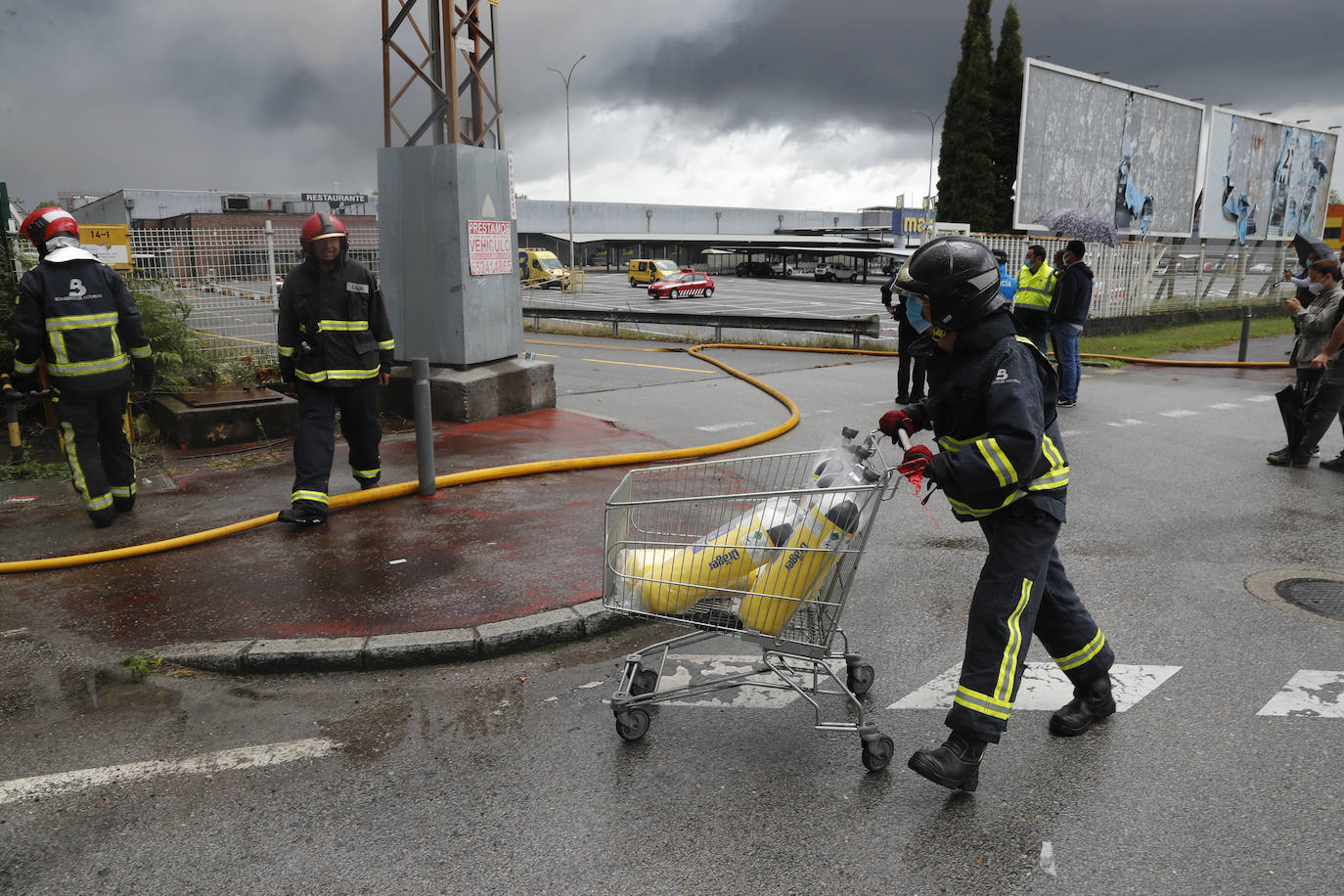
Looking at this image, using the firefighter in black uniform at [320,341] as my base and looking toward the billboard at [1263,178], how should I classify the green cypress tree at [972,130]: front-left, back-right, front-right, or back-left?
front-left

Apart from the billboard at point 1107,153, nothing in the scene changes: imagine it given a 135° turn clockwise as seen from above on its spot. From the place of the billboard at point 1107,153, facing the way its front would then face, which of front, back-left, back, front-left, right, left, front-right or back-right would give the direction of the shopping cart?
left

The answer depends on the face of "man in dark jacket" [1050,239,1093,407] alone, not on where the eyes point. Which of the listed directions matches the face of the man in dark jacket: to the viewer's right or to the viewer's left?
to the viewer's left

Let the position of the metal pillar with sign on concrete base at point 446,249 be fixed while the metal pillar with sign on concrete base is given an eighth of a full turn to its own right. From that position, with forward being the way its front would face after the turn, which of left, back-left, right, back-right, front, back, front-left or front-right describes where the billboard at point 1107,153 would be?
back-left

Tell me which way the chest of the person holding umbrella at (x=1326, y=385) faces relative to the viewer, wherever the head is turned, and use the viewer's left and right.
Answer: facing to the left of the viewer

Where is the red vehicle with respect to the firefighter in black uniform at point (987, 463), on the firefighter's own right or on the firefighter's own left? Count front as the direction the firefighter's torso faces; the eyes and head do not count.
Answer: on the firefighter's own right

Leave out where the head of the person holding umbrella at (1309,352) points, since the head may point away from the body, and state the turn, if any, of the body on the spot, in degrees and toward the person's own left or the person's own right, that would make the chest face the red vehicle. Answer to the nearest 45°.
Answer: approximately 45° to the person's own right

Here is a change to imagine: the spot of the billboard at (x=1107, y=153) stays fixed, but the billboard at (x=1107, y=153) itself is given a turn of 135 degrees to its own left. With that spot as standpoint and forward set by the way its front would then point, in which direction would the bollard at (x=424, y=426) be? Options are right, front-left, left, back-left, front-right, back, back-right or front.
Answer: back

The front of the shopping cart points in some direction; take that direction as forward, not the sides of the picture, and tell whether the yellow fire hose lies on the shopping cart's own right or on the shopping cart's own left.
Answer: on the shopping cart's own right

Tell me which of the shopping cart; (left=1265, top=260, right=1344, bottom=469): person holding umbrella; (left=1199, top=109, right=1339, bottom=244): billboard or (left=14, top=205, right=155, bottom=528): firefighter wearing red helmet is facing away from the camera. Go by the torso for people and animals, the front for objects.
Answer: the firefighter wearing red helmet

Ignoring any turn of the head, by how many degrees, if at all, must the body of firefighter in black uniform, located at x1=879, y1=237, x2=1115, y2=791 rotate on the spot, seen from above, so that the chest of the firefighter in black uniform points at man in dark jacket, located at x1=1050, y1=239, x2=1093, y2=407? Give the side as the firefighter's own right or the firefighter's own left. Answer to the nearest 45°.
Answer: approximately 90° to the firefighter's own right

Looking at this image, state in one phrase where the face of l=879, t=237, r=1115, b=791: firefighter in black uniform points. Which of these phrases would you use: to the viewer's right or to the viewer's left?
to the viewer's left

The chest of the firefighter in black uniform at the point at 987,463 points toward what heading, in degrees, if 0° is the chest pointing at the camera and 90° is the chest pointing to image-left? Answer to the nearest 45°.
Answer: approximately 90°

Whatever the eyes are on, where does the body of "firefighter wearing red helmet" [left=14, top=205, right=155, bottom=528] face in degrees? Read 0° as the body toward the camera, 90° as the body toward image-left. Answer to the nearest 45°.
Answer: approximately 180°

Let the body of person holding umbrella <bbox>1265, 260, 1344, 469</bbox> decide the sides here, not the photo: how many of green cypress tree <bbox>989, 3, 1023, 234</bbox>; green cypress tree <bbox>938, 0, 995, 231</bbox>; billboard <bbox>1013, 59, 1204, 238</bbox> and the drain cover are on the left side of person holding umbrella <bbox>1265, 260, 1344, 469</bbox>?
1
